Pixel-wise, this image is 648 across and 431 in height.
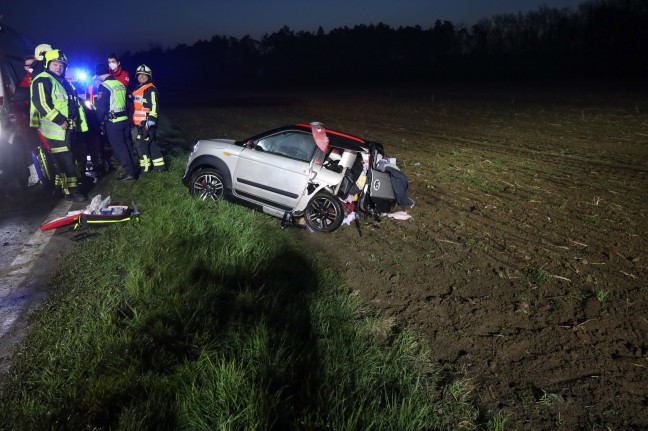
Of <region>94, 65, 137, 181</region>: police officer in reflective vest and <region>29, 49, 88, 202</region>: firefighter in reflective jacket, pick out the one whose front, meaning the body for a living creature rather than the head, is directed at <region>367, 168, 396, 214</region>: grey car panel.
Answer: <region>29, 49, 88, 202</region>: firefighter in reflective jacket

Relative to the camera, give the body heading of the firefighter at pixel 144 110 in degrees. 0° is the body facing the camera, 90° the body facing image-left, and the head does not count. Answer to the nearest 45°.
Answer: approximately 45°

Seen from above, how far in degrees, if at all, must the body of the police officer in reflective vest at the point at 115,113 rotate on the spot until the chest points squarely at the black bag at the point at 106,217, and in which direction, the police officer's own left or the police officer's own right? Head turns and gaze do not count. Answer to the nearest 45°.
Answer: approximately 135° to the police officer's own left

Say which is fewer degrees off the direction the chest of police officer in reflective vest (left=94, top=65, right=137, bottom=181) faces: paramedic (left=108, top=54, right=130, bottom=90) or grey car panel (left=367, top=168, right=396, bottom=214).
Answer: the paramedic

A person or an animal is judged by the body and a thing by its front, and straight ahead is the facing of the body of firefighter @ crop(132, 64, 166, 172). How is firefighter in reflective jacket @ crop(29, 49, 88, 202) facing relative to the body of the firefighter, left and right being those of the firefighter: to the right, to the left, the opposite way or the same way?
to the left

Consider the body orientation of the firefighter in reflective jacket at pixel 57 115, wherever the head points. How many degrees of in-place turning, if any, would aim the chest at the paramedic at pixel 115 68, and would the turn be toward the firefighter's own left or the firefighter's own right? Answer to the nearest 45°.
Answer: approximately 90° to the firefighter's own left

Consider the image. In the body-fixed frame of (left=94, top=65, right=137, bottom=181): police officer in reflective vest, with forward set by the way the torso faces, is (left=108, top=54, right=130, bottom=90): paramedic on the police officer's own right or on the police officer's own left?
on the police officer's own right

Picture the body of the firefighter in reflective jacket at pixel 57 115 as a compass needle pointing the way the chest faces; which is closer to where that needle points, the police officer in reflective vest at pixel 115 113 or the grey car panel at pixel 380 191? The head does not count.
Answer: the grey car panel
